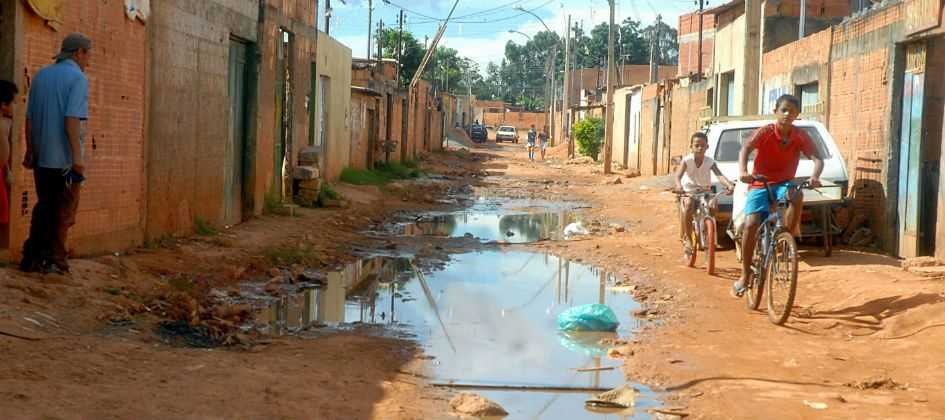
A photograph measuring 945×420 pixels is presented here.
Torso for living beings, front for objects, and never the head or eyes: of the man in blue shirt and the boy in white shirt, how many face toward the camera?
1

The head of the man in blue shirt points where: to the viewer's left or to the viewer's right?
to the viewer's right

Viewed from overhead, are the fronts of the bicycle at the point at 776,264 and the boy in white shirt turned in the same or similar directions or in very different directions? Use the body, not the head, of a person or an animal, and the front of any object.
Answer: same or similar directions

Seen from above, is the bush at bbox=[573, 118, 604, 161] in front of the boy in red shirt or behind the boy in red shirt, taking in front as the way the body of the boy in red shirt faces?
behind

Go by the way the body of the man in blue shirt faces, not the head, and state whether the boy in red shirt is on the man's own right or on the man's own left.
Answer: on the man's own right

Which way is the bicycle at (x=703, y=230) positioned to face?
toward the camera

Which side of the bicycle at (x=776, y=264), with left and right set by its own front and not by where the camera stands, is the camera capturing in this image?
front

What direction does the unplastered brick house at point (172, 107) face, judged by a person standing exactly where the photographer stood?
facing the viewer and to the right of the viewer

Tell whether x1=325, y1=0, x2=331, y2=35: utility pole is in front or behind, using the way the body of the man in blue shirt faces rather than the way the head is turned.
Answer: in front

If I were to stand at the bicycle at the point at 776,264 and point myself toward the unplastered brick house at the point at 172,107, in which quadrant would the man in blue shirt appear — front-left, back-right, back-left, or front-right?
front-left

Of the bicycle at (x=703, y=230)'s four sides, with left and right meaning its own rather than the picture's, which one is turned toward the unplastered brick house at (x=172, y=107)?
right

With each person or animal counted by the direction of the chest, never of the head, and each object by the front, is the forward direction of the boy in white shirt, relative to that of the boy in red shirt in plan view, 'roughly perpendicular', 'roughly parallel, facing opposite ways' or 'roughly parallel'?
roughly parallel

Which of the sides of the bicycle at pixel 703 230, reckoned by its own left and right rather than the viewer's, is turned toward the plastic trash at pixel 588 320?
front

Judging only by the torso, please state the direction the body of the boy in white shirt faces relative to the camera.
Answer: toward the camera

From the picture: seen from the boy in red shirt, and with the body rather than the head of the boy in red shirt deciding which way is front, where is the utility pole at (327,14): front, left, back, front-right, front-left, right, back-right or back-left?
back-right

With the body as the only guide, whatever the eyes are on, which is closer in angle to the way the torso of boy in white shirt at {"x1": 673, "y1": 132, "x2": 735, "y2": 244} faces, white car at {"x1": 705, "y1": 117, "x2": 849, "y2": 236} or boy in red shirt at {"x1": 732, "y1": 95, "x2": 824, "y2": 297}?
the boy in red shirt

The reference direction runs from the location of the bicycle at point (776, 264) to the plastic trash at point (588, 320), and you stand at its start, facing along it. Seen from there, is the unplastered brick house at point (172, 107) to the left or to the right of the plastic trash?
right

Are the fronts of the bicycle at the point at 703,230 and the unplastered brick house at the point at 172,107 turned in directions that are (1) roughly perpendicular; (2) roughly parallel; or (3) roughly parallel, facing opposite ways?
roughly perpendicular
